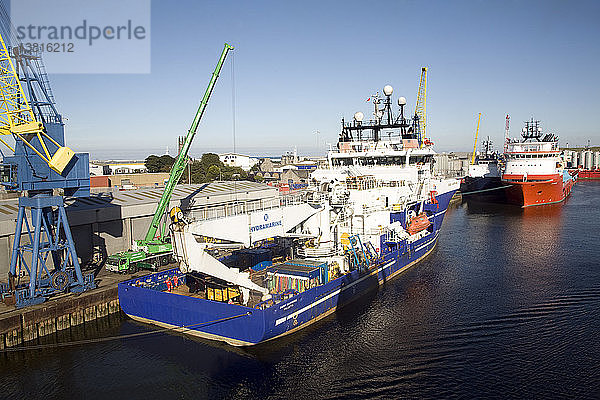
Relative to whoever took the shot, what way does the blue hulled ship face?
facing away from the viewer and to the right of the viewer

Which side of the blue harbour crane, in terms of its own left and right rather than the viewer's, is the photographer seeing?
left

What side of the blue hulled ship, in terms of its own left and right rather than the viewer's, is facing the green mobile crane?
left

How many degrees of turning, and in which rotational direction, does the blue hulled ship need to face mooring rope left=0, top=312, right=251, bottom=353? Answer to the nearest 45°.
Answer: approximately 180°
